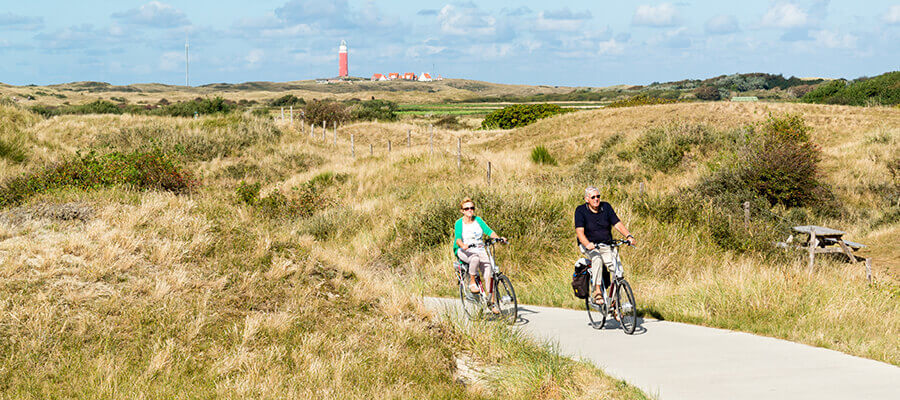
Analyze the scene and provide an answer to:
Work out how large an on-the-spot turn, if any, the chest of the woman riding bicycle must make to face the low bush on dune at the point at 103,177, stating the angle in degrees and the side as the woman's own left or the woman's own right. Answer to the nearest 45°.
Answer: approximately 180°

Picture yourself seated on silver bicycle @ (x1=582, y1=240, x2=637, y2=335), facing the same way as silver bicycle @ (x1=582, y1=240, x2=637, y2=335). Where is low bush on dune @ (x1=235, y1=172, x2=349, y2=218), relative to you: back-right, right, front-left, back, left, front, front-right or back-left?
back

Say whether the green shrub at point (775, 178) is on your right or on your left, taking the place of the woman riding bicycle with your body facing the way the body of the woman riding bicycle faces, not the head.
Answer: on your left

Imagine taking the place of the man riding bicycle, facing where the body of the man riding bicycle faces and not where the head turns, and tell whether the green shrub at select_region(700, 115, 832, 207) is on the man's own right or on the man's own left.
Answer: on the man's own left

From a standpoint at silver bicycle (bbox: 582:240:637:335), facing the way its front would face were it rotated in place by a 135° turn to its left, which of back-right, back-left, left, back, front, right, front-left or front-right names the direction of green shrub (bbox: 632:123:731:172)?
front

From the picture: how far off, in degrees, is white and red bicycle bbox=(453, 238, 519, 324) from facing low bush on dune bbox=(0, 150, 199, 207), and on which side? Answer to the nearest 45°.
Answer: approximately 180°

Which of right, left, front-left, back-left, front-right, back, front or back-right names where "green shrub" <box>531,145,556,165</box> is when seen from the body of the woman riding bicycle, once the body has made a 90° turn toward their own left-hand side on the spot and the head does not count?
front-left

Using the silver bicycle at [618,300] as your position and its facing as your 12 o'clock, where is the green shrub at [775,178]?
The green shrub is roughly at 8 o'clock from the silver bicycle.

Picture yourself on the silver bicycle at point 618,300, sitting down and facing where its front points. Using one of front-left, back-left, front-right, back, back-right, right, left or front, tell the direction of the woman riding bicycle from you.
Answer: back-right

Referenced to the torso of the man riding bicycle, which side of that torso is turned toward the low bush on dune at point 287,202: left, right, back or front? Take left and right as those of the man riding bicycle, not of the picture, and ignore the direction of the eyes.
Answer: back

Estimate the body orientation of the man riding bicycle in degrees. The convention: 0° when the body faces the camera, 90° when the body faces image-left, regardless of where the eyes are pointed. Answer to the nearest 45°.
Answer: approximately 315°

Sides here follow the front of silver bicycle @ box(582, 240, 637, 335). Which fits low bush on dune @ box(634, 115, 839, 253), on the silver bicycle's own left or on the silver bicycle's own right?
on the silver bicycle's own left

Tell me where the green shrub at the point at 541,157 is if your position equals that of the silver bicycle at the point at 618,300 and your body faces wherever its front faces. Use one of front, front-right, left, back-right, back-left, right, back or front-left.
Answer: back-left

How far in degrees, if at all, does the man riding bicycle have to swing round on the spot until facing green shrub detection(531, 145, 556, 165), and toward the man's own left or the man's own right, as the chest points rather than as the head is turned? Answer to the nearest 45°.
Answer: approximately 135° to the man's own left
